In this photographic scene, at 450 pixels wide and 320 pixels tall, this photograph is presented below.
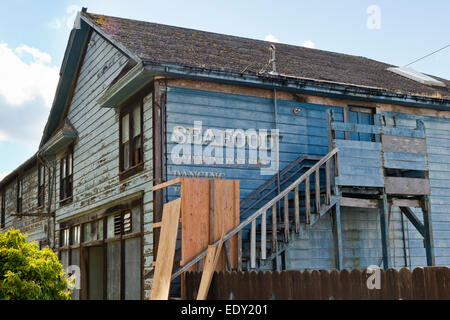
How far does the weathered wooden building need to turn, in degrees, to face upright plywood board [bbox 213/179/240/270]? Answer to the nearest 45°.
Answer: approximately 45° to its left

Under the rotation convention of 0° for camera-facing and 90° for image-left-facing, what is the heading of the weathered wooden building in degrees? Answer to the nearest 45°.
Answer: approximately 45°

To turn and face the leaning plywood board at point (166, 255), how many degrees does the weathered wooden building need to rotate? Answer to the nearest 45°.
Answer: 0° — it already faces it

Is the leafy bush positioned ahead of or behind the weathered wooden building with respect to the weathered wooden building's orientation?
ahead

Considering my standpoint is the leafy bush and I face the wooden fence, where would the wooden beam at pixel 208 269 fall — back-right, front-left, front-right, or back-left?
front-left
